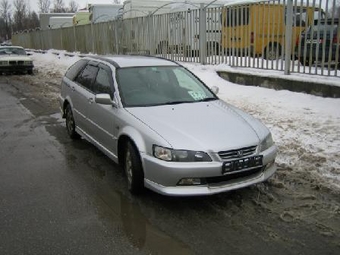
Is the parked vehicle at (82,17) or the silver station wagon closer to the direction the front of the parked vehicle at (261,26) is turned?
the parked vehicle

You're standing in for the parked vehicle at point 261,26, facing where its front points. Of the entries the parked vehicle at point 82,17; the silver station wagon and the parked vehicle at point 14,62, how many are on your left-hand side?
2

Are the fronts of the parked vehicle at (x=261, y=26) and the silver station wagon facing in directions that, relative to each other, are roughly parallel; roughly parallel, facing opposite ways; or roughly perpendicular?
roughly perpendicular

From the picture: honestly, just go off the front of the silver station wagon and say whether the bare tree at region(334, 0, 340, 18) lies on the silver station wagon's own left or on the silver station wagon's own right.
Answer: on the silver station wagon's own left

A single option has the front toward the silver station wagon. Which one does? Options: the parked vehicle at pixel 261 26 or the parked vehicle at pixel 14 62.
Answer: the parked vehicle at pixel 14 62

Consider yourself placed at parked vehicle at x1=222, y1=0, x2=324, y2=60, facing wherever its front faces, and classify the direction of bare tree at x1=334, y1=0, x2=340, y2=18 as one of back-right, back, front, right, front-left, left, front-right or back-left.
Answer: front-left

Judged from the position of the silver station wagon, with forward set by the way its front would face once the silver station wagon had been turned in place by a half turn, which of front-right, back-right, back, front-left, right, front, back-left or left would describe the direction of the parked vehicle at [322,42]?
right

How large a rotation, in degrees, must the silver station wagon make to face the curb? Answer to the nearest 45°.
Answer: approximately 90° to its left

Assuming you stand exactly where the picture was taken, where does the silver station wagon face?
facing the viewer and to the right of the viewer

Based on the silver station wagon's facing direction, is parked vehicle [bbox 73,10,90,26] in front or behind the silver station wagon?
behind

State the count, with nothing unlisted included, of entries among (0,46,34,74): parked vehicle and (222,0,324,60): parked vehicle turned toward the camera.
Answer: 1
